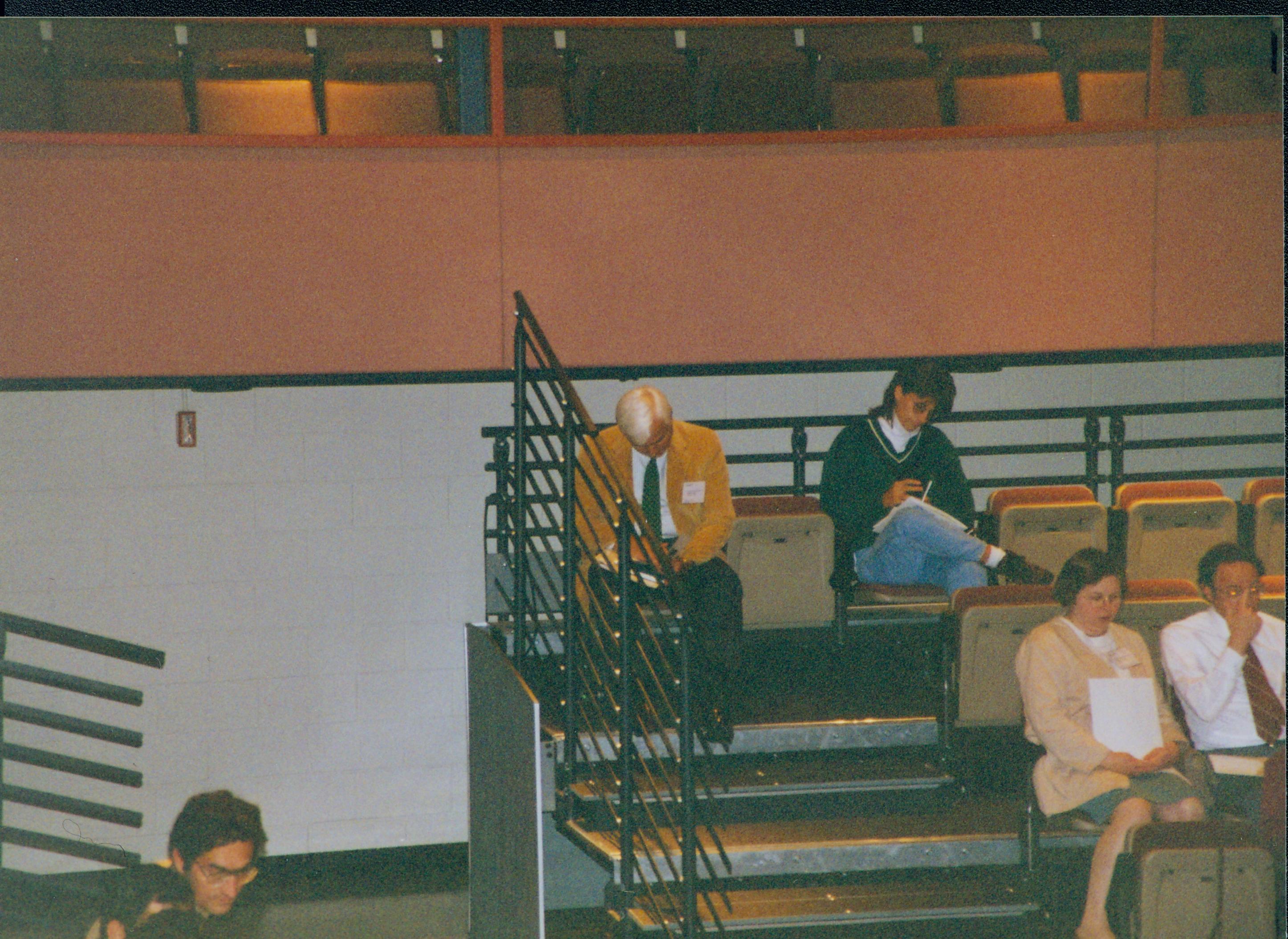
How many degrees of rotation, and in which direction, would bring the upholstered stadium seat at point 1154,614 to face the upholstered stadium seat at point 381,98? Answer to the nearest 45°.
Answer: approximately 90° to its right

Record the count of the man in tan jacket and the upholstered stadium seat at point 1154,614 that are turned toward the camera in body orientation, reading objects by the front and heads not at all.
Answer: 2

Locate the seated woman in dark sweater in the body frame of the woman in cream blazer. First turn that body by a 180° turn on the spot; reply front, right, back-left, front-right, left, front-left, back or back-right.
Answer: front

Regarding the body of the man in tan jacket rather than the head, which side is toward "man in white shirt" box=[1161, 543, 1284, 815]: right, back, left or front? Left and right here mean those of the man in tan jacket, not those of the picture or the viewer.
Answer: left

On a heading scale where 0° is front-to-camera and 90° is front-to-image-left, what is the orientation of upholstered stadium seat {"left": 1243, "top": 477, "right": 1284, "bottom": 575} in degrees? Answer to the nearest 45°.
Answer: approximately 0°
